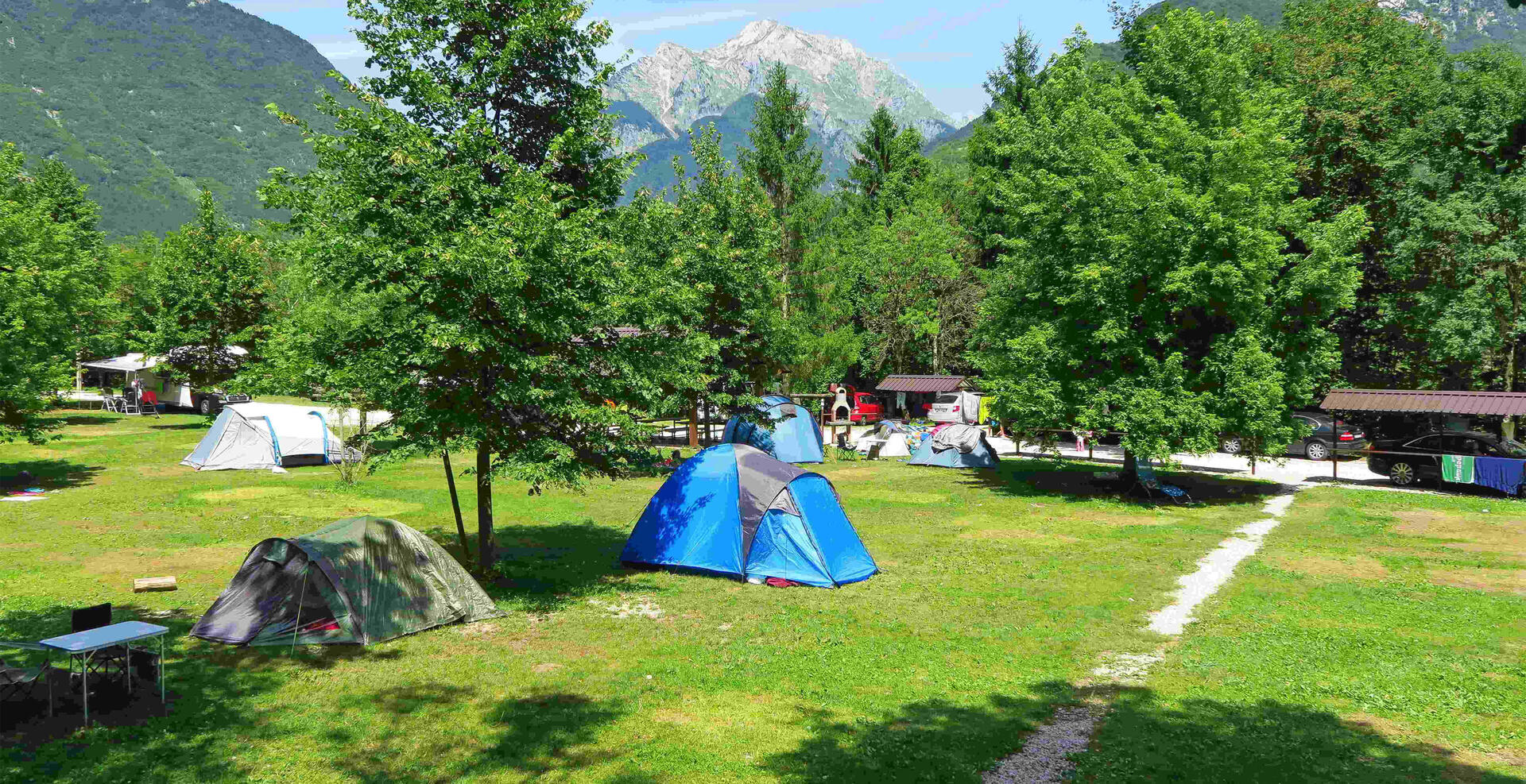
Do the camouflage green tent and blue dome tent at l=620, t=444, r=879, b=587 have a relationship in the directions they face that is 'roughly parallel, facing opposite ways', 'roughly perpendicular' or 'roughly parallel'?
roughly perpendicular

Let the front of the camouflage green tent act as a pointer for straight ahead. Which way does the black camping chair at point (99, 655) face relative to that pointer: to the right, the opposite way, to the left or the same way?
to the left

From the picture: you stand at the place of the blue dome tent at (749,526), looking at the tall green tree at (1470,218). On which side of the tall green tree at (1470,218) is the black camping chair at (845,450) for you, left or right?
left

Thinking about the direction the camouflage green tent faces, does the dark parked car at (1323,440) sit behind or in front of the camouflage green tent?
behind

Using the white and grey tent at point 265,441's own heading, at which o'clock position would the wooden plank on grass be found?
The wooden plank on grass is roughly at 9 o'clock from the white and grey tent.

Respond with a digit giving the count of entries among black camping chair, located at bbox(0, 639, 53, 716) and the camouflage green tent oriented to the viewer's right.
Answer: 1

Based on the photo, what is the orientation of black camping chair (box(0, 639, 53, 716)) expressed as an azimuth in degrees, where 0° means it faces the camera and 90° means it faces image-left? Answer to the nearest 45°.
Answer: approximately 270°

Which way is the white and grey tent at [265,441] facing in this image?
to the viewer's left
